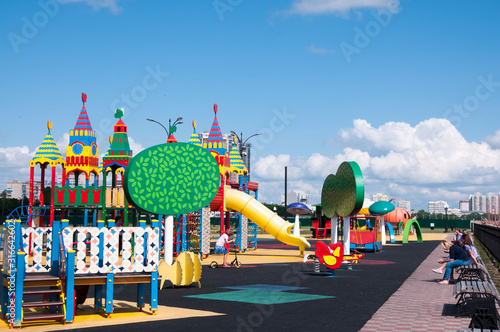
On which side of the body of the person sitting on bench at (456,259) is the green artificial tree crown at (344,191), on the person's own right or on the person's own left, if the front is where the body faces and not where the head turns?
on the person's own right

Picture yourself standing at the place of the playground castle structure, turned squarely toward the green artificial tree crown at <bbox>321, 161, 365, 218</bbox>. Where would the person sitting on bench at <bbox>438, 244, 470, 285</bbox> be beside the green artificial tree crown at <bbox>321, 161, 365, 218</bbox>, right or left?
right

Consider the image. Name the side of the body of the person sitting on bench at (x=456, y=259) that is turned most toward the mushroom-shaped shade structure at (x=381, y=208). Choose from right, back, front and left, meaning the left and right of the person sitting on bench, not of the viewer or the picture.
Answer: right

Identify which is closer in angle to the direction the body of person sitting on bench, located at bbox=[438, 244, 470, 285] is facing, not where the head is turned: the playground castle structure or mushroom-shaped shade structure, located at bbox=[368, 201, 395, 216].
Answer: the playground castle structure

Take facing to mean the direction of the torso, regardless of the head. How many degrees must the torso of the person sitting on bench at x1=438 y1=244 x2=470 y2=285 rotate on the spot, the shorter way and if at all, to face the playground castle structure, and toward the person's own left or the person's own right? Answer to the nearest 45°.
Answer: approximately 45° to the person's own left

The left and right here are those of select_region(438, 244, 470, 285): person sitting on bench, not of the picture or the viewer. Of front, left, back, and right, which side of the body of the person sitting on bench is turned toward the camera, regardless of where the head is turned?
left
